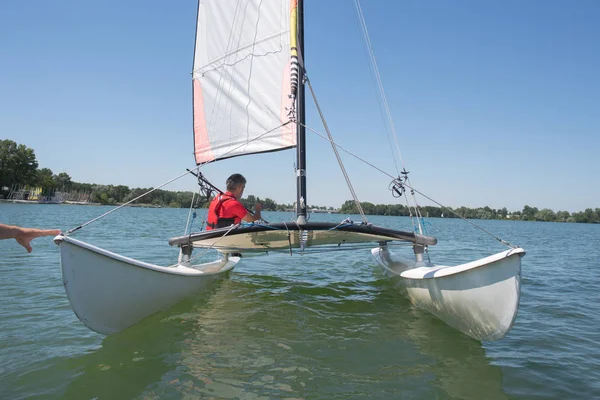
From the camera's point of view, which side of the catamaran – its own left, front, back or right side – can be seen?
front
